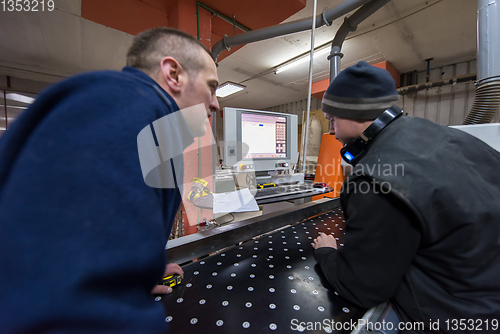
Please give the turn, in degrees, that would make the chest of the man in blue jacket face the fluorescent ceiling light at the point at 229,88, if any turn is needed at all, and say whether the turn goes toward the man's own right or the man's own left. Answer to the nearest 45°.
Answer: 0° — they already face it

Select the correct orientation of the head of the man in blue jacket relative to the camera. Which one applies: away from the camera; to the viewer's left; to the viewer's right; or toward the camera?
to the viewer's right

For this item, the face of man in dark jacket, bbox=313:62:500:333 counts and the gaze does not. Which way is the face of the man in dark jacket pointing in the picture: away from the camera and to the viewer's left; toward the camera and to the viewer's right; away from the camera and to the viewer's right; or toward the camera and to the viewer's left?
away from the camera and to the viewer's left

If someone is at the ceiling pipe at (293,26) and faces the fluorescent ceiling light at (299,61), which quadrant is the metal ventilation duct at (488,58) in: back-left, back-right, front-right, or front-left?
back-right

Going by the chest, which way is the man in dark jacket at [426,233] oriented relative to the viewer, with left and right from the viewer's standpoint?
facing away from the viewer and to the left of the viewer

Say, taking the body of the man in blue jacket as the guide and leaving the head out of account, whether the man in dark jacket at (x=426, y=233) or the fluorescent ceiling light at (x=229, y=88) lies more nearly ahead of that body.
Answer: the fluorescent ceiling light

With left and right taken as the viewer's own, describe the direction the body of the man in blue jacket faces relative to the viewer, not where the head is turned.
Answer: facing away from the viewer and to the right of the viewer

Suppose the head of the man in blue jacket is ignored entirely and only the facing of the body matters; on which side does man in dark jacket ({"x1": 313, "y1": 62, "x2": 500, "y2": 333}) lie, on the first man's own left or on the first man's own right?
on the first man's own right

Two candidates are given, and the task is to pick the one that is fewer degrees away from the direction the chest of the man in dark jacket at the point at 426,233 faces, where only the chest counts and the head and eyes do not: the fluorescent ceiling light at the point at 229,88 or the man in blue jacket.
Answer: the fluorescent ceiling light
